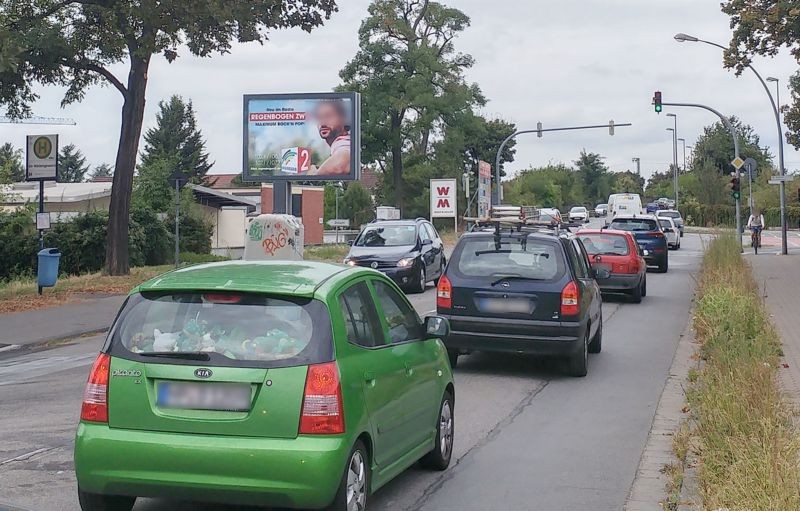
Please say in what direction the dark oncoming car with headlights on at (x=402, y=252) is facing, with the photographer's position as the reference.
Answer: facing the viewer and to the left of the viewer

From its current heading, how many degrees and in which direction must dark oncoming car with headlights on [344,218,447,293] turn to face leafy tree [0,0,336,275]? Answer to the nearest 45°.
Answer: approximately 45° to its right

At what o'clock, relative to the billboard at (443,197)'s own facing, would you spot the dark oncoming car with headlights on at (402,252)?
The dark oncoming car with headlights on is roughly at 12 o'clock from the billboard.

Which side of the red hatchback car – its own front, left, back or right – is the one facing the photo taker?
back

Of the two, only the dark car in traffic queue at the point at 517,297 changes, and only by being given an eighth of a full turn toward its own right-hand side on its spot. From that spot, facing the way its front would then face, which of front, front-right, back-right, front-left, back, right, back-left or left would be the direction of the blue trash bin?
left

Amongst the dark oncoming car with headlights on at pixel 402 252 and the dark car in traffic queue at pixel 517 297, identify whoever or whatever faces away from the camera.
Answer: the dark car in traffic queue at pixel 517 297

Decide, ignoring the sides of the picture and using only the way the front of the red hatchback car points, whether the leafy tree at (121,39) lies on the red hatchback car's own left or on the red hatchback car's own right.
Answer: on the red hatchback car's own left

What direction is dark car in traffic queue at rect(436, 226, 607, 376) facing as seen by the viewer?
away from the camera

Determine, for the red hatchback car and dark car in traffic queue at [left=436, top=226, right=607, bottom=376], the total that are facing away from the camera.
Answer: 2

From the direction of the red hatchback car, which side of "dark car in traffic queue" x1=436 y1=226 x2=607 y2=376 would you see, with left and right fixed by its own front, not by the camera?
front

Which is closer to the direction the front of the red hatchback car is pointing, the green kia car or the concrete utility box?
the concrete utility box

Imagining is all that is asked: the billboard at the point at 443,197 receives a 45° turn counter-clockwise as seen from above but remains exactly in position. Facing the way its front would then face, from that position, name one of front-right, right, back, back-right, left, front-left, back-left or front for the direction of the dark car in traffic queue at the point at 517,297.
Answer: front-right
